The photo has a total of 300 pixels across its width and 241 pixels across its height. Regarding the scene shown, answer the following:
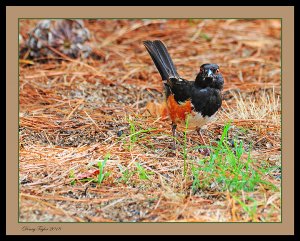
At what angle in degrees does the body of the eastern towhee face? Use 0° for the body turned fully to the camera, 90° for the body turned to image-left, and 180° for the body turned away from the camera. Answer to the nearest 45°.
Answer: approximately 315°
